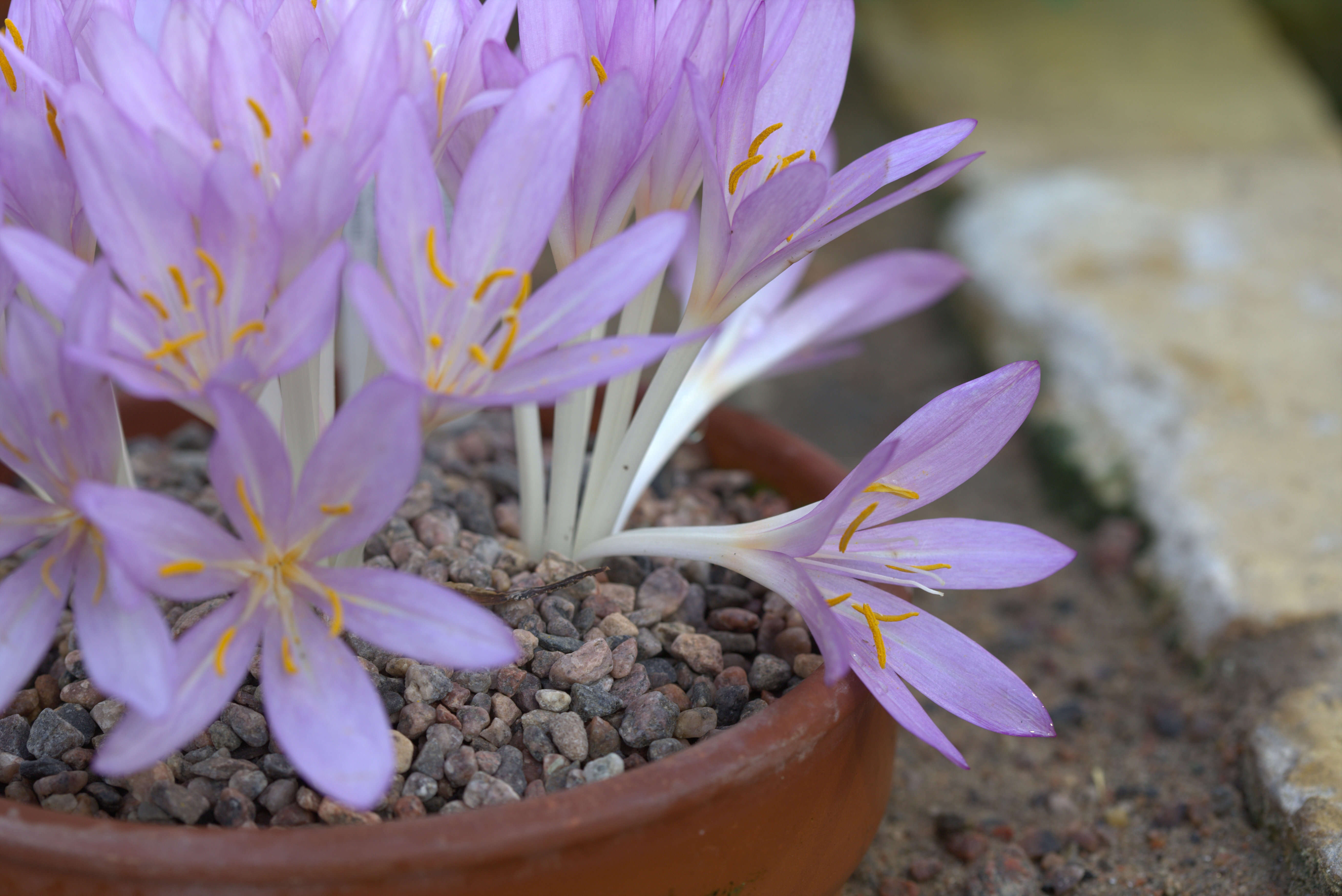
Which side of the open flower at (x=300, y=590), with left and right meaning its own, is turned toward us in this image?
front

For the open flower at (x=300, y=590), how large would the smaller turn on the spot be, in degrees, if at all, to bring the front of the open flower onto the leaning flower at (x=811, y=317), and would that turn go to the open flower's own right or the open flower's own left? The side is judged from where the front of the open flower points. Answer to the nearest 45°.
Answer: approximately 135° to the open flower's own left
